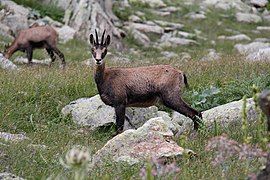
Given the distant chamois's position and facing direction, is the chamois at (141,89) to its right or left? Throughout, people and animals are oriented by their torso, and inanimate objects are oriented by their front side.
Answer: on its left

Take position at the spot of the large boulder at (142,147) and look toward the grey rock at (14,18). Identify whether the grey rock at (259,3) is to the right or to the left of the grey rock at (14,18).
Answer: right

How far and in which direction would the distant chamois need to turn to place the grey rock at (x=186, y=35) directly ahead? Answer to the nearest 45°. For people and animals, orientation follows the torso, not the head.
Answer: approximately 135° to its right

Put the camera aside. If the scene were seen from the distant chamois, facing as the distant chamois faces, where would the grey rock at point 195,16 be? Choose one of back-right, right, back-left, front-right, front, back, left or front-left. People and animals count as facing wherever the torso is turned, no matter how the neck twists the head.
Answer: back-right

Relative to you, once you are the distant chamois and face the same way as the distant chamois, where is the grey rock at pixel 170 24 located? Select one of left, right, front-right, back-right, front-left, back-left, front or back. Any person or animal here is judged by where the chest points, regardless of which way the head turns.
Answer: back-right

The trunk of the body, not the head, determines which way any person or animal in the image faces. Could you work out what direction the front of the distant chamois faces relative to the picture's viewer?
facing to the left of the viewer

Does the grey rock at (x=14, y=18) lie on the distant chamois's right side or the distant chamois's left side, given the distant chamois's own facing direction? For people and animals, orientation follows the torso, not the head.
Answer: on its right

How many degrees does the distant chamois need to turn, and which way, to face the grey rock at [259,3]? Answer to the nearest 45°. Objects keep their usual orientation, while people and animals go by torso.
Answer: approximately 135° to its right

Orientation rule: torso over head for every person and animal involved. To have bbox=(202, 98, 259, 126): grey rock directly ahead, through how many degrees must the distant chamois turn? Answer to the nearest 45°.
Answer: approximately 90° to its left
